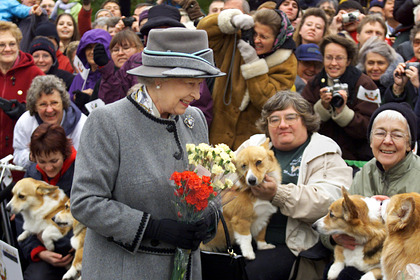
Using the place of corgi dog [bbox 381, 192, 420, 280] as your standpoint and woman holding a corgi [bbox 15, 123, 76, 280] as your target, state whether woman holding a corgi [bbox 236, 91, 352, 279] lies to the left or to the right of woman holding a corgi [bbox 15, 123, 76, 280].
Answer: right

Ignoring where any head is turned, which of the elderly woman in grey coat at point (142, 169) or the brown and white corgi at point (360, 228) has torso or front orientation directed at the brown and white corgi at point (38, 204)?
the brown and white corgi at point (360, 228)

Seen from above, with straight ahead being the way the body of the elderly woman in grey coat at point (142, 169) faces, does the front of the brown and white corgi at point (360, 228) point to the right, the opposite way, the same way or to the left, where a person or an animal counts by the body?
the opposite way

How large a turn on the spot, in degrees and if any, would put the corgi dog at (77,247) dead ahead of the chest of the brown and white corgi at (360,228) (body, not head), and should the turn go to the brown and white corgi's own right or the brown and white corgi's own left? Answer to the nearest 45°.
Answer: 0° — it already faces it

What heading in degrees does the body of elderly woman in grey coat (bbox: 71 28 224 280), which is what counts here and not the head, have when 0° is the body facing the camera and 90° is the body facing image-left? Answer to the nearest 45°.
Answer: approximately 315°

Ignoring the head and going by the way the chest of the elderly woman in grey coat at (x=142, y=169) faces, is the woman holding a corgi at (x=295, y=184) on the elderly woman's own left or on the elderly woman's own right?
on the elderly woman's own left

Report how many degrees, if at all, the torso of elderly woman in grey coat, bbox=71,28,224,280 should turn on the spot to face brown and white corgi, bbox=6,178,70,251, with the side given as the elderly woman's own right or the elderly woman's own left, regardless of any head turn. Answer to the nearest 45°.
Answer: approximately 180°

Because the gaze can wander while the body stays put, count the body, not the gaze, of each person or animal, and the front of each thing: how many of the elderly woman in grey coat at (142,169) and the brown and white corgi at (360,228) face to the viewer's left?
1

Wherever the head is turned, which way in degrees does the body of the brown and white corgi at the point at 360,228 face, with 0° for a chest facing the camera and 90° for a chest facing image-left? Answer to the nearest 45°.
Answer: approximately 90°
